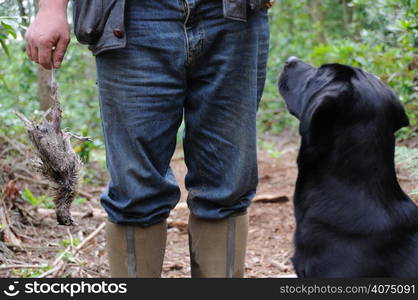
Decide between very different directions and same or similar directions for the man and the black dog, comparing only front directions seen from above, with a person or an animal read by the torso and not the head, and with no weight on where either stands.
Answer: very different directions

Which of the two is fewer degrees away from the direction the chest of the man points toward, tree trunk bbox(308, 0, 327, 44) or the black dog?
the black dog

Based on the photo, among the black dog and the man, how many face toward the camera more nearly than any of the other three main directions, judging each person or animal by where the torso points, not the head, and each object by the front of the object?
1

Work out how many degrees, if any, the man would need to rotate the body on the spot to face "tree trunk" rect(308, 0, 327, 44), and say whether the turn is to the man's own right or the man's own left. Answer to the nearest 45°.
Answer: approximately 180°

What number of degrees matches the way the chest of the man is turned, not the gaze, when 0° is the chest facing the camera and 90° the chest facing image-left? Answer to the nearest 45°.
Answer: approximately 0°

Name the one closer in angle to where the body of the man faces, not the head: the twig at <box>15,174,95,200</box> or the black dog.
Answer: the black dog

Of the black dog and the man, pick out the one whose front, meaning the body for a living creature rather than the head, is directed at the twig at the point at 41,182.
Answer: the black dog

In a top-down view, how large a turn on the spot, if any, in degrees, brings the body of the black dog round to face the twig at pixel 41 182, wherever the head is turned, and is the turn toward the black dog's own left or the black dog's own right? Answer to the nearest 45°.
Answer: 0° — it already faces it

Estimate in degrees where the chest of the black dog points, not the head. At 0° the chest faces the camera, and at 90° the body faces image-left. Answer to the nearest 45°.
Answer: approximately 135°
